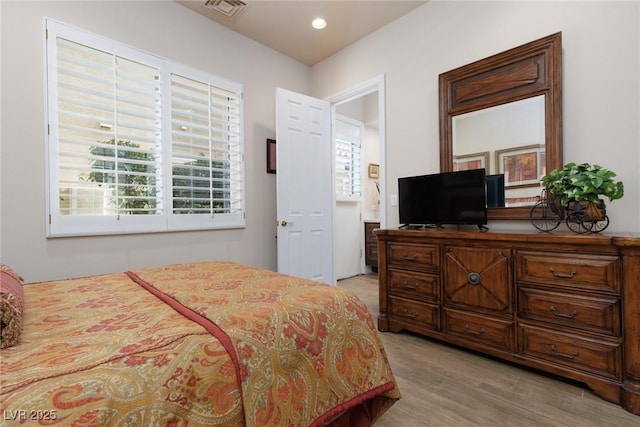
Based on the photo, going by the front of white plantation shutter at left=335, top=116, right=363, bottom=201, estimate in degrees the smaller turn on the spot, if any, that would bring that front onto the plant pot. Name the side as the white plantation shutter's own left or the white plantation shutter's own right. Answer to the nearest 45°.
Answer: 0° — it already faces it

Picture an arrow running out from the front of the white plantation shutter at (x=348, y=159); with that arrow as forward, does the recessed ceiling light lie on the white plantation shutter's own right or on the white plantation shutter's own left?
on the white plantation shutter's own right

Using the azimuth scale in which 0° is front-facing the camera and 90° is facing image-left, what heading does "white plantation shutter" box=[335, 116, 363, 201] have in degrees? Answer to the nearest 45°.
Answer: approximately 315°

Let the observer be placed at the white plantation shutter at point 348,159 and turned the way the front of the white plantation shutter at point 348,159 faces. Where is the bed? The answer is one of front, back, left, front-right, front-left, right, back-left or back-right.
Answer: front-right

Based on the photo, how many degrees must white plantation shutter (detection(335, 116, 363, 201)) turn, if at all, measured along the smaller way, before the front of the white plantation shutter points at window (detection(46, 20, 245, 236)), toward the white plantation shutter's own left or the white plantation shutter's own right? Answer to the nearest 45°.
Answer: approximately 90° to the white plantation shutter's own right
